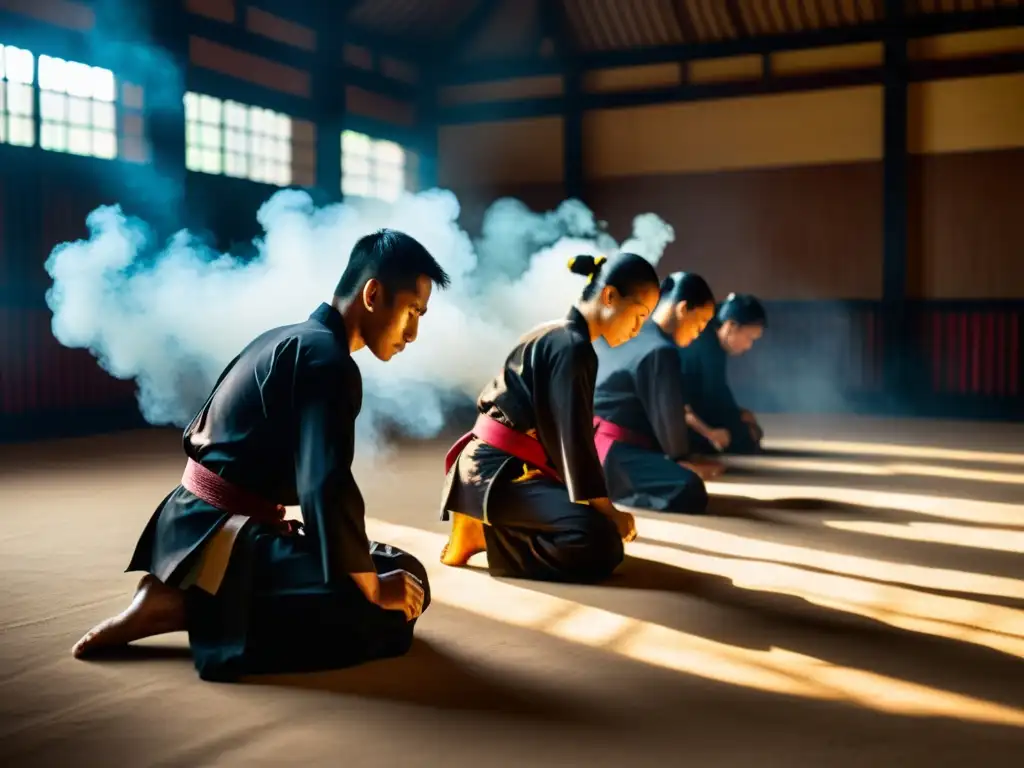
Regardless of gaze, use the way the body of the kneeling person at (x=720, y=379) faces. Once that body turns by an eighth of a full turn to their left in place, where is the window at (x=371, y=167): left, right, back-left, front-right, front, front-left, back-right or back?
left

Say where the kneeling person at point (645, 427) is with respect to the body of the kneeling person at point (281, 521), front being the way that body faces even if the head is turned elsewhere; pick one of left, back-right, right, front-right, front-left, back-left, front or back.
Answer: front-left

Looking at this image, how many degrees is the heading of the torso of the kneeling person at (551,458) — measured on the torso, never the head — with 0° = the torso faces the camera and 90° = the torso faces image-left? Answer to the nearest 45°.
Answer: approximately 270°

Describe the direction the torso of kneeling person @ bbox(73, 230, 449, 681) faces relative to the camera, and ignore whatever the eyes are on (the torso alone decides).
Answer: to the viewer's right

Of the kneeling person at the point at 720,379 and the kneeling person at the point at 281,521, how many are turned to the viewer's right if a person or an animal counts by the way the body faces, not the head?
2

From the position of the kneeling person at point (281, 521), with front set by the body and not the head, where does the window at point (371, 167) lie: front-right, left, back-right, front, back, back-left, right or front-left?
left

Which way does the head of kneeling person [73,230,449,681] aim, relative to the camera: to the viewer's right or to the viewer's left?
to the viewer's right

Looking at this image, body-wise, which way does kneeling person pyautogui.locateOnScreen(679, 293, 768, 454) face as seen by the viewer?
to the viewer's right

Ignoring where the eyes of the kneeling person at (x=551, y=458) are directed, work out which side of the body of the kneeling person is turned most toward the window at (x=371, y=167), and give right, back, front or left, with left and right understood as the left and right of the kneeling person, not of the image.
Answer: left

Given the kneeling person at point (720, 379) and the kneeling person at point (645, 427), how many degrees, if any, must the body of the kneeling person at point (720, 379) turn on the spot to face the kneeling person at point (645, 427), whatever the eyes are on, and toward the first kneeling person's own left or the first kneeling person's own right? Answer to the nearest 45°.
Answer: approximately 90° to the first kneeling person's own right

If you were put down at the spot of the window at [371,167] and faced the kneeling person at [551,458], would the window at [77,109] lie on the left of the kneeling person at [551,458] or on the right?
right

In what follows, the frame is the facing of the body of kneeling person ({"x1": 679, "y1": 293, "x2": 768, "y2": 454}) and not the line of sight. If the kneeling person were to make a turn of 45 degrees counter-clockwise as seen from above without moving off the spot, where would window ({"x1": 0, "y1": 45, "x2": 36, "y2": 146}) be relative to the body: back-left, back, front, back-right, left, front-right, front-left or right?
back-left

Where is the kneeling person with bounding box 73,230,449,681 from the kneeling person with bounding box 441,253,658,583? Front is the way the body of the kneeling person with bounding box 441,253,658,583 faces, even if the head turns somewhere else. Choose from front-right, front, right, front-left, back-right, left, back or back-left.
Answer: back-right
